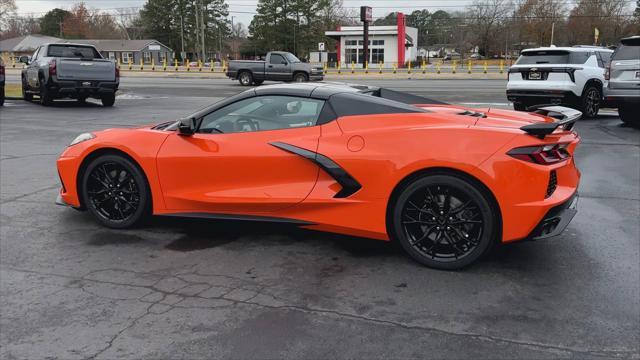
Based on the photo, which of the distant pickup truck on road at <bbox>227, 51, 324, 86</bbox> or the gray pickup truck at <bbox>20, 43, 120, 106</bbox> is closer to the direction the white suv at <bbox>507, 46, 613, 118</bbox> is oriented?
the distant pickup truck on road

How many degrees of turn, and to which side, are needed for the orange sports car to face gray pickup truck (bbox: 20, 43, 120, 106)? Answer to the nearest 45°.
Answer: approximately 45° to its right

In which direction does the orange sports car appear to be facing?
to the viewer's left

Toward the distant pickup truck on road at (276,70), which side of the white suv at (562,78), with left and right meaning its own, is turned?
left

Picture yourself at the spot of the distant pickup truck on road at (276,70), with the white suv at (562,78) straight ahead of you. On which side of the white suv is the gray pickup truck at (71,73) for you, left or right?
right

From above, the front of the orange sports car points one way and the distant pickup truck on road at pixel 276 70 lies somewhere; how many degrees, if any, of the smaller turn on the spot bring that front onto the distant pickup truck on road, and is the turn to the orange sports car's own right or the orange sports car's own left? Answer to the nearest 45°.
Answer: approximately 90° to the orange sports car's own right

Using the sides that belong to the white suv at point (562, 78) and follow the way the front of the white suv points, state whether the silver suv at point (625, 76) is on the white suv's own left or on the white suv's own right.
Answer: on the white suv's own right

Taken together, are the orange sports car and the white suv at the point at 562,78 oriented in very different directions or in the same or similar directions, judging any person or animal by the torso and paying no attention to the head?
very different directions

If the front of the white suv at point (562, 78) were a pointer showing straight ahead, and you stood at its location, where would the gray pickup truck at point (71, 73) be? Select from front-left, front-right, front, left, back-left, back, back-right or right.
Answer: back-left

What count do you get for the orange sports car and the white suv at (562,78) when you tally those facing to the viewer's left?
1

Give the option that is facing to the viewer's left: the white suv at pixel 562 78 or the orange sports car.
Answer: the orange sports car

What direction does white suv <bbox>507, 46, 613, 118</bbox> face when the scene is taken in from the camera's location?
facing away from the viewer and to the right of the viewer
